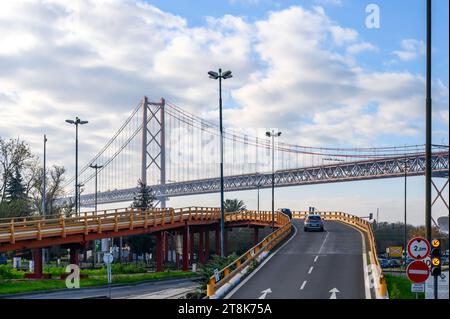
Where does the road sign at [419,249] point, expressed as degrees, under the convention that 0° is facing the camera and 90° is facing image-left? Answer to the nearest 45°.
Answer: approximately 0°

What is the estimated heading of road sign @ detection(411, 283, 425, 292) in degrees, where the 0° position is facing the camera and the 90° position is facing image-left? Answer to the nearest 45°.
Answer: approximately 0°

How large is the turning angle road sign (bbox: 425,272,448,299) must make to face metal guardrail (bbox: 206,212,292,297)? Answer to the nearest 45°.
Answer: approximately 135° to its right
